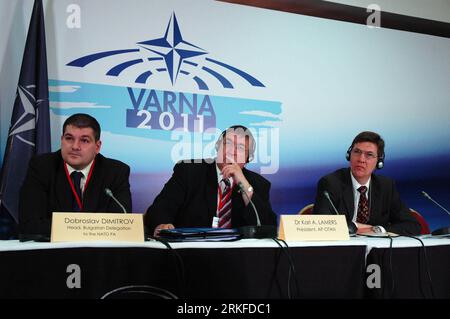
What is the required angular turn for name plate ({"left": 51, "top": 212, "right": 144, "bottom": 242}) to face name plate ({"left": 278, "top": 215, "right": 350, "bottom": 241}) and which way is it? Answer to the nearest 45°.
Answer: approximately 90° to its left

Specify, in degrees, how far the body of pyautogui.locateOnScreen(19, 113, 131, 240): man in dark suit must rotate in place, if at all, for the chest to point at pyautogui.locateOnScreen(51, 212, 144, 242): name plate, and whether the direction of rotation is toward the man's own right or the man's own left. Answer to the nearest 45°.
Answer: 0° — they already face it

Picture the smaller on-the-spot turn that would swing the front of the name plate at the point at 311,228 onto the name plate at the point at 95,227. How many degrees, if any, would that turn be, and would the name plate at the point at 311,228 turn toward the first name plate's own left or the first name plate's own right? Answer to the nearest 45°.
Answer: approximately 45° to the first name plate's own right

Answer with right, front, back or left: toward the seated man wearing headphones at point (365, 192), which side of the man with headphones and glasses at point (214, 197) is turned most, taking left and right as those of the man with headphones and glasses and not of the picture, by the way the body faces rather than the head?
left

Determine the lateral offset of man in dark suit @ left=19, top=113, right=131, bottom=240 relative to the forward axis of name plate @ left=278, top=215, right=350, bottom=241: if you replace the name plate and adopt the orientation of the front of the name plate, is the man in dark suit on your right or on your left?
on your right

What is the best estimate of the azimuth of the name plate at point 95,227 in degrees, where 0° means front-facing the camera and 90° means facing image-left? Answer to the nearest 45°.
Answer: approximately 0°

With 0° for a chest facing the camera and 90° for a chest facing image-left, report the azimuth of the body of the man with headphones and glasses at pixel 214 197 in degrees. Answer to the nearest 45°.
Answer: approximately 0°

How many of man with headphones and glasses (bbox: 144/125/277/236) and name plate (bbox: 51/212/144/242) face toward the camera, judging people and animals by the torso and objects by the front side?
2
